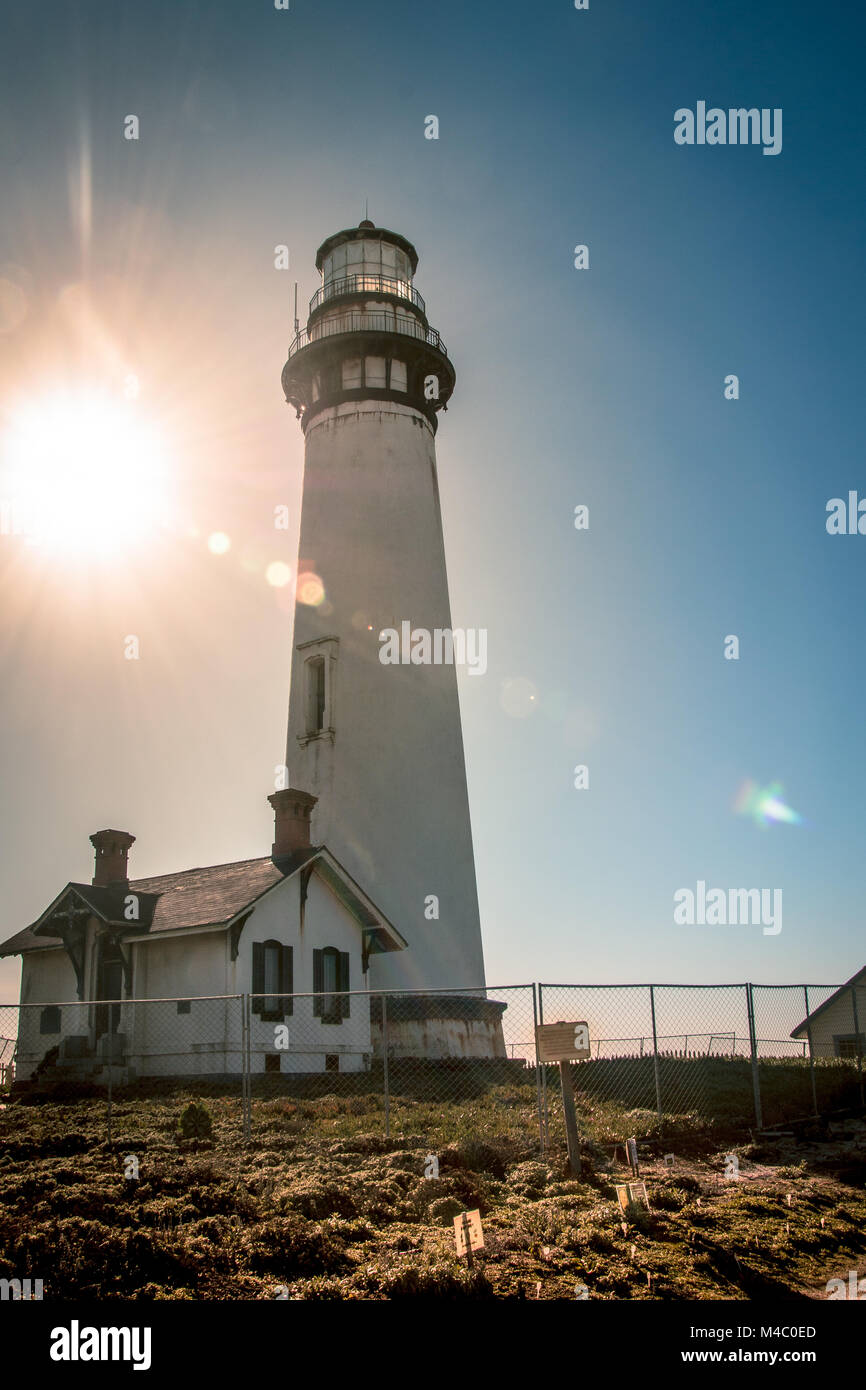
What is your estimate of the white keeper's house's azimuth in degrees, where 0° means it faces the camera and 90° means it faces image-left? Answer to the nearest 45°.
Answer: approximately 45°

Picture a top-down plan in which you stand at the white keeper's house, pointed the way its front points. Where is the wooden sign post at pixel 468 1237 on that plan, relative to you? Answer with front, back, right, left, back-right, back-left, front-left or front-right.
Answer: front-left

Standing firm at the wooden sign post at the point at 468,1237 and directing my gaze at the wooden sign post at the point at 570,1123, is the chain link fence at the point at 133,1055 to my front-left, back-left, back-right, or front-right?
front-left

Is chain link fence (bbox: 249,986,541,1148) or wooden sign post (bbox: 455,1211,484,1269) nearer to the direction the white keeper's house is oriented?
the wooden sign post

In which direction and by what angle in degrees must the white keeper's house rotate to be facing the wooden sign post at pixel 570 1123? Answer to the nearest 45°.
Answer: approximately 45° to its left

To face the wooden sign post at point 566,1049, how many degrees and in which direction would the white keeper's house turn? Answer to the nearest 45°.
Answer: approximately 45° to its left
